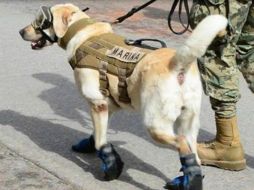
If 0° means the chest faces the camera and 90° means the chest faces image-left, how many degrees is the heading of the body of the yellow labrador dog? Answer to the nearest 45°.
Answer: approximately 135°
